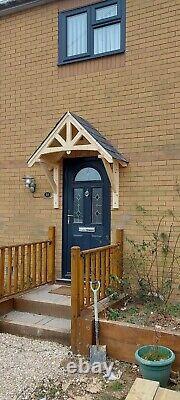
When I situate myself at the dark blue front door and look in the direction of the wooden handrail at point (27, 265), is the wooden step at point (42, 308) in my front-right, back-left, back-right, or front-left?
front-left

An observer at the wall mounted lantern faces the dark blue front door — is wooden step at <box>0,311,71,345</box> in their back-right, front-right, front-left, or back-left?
front-right

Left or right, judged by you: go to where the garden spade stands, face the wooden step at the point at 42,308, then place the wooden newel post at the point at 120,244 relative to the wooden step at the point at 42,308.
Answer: right

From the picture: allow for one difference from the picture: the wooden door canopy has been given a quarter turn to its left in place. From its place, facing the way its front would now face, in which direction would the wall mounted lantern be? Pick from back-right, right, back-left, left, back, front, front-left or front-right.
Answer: back

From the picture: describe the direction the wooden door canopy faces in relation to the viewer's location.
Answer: facing the viewer and to the left of the viewer

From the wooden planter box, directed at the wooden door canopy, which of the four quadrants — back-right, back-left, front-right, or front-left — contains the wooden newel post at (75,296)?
front-left

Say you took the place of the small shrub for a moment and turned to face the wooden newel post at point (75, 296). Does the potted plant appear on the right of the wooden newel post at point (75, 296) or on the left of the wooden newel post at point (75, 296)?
left
